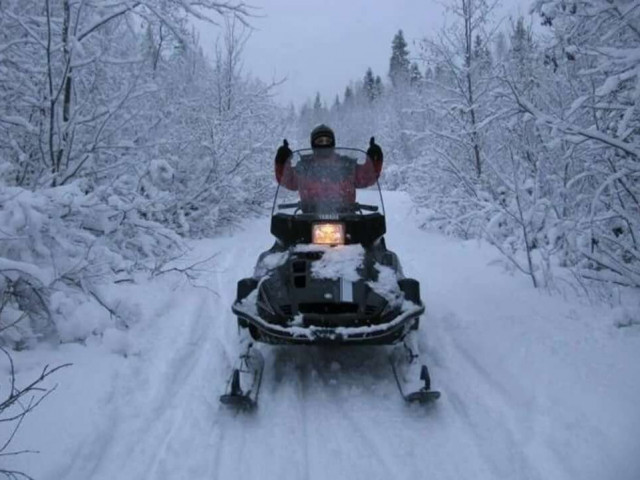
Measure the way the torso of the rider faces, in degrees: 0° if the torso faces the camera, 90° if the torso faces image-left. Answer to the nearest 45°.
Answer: approximately 0°

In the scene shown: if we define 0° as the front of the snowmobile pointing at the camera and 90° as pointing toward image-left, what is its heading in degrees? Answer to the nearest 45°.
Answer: approximately 0°
